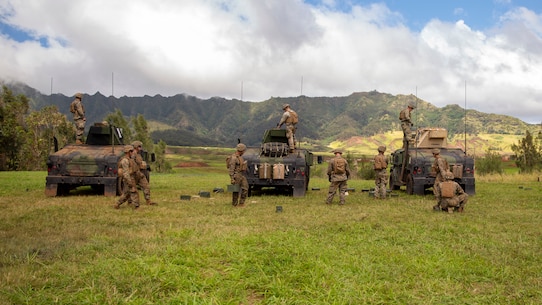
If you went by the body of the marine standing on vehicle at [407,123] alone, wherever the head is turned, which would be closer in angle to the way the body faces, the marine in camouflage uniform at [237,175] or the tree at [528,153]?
the tree

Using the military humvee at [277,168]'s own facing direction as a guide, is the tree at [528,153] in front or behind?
in front

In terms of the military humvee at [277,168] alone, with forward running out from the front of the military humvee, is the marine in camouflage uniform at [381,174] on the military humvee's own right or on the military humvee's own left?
on the military humvee's own right

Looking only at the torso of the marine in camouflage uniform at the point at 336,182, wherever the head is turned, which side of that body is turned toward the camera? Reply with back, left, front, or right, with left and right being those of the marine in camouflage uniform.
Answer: back

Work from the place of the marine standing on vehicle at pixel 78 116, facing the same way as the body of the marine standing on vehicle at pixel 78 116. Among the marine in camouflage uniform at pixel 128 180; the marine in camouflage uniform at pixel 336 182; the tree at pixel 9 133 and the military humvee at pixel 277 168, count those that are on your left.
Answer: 1

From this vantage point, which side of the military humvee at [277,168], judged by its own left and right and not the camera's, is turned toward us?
back

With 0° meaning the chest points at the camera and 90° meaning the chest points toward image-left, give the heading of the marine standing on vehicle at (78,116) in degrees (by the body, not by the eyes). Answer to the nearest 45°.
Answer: approximately 270°

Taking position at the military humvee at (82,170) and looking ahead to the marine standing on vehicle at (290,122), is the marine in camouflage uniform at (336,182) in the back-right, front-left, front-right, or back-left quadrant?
front-right

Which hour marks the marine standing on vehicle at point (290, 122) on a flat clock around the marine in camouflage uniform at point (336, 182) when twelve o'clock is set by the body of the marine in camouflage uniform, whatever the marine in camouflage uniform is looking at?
The marine standing on vehicle is roughly at 11 o'clock from the marine in camouflage uniform.

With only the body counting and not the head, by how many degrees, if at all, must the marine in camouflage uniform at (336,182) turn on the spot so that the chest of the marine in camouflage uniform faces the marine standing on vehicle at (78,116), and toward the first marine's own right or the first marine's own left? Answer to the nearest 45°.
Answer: approximately 90° to the first marine's own left

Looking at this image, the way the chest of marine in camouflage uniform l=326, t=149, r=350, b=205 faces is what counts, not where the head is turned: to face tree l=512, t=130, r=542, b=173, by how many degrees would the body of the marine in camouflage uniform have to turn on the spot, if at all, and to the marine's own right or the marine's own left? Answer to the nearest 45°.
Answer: approximately 45° to the marine's own right

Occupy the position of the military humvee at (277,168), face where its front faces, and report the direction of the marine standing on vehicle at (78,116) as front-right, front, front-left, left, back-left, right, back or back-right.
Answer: left
